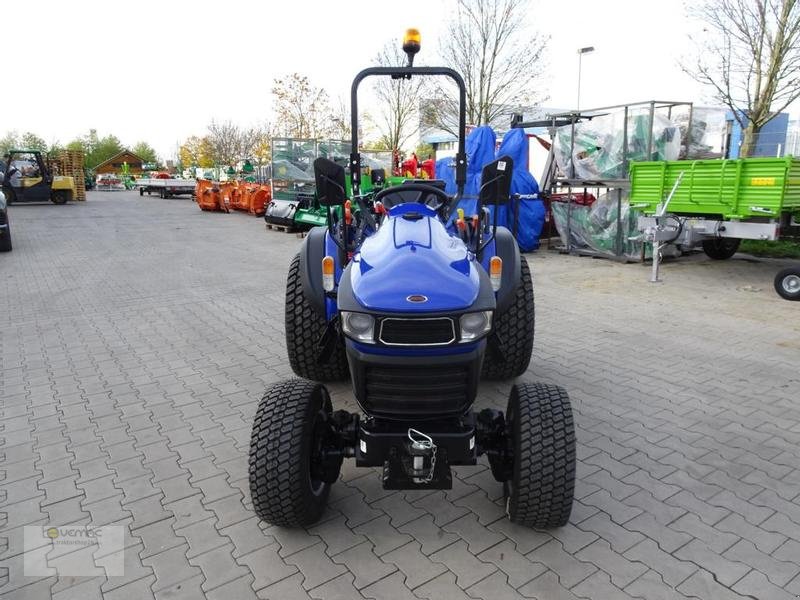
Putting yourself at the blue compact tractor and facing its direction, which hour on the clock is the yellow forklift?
The yellow forklift is roughly at 5 o'clock from the blue compact tractor.

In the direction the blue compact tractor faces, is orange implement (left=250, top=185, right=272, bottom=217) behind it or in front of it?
behind

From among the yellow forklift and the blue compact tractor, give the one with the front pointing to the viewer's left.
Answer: the yellow forklift

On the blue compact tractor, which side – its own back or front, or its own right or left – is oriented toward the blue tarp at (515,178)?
back

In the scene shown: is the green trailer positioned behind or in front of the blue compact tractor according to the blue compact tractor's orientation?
behind

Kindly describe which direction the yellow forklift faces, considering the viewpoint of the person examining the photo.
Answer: facing to the left of the viewer

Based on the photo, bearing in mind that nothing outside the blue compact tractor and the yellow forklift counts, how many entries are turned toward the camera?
1

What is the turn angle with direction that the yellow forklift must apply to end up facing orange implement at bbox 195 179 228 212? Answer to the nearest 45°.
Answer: approximately 135° to its left

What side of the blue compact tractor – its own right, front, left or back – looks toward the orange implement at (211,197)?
back

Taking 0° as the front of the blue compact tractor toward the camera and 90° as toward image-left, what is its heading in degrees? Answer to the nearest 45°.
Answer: approximately 0°
